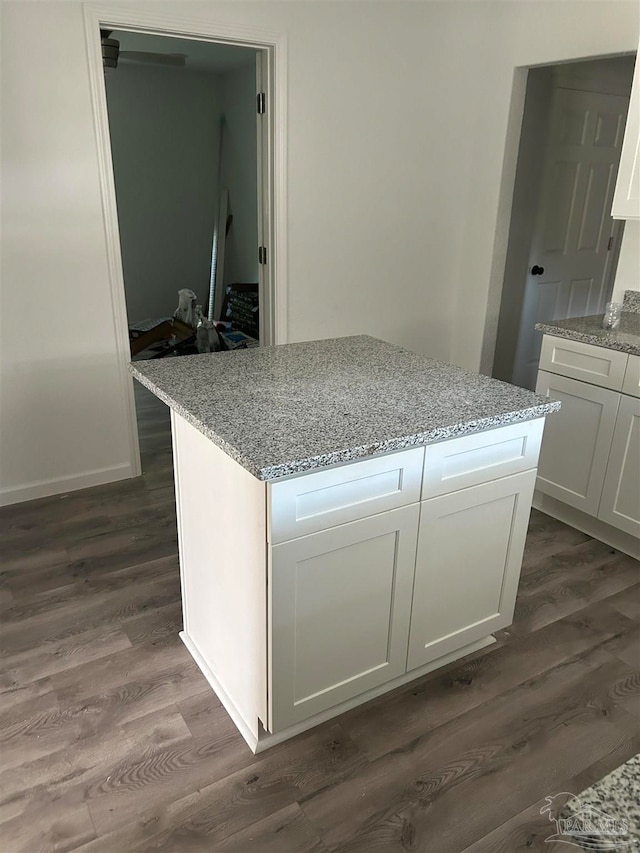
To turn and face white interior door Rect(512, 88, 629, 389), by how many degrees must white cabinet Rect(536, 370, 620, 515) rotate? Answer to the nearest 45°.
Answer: approximately 135° to its right

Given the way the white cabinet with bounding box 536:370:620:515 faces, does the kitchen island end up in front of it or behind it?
in front

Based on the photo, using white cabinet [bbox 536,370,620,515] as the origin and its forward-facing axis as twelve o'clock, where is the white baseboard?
The white baseboard is roughly at 1 o'clock from the white cabinet.

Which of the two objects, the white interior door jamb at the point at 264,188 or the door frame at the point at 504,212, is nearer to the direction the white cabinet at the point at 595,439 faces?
the white interior door jamb

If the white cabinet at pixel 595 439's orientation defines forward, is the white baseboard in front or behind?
in front

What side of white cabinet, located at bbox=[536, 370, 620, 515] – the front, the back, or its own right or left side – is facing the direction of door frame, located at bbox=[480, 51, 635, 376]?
right

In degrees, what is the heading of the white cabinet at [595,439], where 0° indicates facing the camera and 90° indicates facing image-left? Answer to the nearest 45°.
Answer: approximately 45°

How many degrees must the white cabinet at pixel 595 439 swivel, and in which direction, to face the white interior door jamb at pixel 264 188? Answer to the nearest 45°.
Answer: approximately 45° to its right

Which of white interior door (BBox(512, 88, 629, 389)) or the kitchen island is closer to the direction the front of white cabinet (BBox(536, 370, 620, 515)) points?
the kitchen island

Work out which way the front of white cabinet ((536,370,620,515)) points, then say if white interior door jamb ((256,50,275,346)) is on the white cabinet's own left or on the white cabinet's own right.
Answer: on the white cabinet's own right

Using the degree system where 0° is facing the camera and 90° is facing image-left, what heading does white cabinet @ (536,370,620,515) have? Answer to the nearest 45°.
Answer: approximately 45°

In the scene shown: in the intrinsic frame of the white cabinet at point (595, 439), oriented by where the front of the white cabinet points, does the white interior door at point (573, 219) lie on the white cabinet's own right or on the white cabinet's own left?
on the white cabinet's own right
